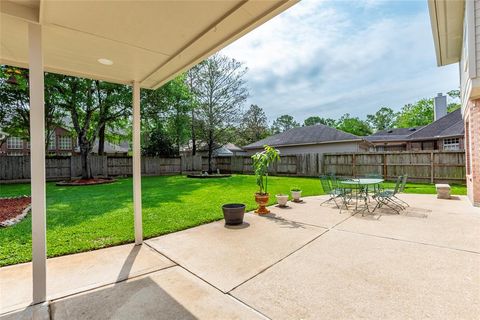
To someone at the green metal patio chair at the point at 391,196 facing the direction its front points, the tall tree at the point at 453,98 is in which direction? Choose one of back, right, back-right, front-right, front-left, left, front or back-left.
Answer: right

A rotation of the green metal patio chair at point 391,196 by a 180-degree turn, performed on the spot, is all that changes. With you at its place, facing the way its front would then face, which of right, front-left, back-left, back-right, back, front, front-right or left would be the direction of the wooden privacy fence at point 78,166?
back

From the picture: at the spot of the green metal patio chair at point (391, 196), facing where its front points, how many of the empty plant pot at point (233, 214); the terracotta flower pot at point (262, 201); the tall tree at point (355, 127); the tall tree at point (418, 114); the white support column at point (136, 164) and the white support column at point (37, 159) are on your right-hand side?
2

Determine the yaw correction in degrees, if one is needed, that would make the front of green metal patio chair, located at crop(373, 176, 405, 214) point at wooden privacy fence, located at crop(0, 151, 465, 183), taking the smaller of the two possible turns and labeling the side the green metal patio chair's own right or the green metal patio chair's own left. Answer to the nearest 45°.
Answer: approximately 45° to the green metal patio chair's own right

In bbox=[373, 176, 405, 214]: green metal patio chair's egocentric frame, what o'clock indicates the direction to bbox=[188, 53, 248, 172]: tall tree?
The tall tree is roughly at 1 o'clock from the green metal patio chair.

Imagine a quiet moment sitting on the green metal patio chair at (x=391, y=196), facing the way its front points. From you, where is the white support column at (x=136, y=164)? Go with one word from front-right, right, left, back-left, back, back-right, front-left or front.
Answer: front-left

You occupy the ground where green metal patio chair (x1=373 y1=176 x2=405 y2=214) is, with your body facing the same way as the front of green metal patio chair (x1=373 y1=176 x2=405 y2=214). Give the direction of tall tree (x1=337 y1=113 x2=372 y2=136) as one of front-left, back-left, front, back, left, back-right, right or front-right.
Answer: right

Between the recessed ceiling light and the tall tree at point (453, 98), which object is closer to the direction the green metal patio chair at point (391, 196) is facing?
the recessed ceiling light

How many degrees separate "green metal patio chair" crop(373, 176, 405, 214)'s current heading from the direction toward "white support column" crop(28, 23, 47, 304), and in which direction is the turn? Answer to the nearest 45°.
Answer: approximately 45° to its left

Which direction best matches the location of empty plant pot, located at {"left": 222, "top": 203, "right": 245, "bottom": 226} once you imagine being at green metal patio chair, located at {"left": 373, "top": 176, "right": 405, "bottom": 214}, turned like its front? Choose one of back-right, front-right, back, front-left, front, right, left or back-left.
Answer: front-left

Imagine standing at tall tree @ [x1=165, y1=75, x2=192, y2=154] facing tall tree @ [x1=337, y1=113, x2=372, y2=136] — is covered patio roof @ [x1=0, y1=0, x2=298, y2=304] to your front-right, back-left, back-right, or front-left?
back-right

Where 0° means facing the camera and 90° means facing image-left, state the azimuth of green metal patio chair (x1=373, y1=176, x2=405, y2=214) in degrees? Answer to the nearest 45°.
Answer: approximately 90°

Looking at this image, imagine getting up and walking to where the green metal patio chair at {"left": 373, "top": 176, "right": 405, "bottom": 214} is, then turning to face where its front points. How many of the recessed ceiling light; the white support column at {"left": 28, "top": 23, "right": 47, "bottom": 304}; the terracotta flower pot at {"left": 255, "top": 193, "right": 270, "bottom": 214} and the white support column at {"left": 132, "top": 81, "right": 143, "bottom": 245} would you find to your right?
0

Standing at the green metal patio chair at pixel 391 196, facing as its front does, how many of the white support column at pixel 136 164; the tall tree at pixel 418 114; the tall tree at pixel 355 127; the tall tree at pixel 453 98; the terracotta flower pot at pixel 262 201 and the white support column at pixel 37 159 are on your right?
3

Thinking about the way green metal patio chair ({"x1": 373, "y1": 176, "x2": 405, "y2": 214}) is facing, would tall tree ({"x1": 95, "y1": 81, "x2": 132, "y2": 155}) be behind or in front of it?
in front

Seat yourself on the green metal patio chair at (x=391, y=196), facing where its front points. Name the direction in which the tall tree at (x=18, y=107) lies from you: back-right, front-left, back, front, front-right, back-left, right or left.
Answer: front

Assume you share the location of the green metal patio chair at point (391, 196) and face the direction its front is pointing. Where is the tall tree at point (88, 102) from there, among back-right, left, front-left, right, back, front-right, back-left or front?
front
